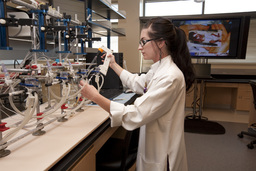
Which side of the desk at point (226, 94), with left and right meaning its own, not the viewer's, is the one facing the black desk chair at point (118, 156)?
front

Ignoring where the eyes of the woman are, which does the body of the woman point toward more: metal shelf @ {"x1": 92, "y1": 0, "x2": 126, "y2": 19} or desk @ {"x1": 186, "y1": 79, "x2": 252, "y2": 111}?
the metal shelf

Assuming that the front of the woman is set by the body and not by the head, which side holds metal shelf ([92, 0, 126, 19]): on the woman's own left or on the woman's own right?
on the woman's own right

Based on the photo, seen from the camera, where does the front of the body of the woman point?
to the viewer's left

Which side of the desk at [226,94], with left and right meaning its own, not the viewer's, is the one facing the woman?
front

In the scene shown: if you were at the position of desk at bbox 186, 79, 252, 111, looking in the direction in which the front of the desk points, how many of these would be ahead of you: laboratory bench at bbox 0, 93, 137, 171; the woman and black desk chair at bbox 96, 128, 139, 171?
3

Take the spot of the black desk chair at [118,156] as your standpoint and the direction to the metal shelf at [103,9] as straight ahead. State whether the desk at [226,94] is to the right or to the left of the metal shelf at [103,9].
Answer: right

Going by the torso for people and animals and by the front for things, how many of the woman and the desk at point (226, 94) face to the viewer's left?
1

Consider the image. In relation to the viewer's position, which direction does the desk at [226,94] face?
facing the viewer

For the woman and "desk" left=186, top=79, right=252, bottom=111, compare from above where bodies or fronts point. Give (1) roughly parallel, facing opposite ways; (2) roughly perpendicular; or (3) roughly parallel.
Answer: roughly perpendicular
